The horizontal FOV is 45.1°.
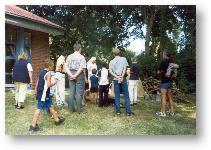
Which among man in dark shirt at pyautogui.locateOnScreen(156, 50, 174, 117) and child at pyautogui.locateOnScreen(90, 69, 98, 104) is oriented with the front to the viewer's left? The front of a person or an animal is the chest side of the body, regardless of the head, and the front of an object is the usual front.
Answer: the man in dark shirt

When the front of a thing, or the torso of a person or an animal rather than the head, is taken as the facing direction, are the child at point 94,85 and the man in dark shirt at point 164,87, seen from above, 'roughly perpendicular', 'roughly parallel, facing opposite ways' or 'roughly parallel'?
roughly perpendicular

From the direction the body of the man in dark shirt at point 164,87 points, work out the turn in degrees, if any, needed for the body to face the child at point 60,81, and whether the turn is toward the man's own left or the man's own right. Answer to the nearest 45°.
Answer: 0° — they already face them

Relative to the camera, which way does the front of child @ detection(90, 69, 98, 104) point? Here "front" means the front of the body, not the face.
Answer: away from the camera

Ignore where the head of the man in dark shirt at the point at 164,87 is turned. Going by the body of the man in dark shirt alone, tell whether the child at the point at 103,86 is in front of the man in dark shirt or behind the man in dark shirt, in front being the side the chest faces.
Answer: in front

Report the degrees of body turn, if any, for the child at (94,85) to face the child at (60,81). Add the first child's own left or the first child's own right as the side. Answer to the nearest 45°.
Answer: approximately 135° to the first child's own left

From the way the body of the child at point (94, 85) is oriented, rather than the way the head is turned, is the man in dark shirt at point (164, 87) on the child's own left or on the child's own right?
on the child's own right

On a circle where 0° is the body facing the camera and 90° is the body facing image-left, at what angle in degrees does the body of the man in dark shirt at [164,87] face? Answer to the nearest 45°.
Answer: approximately 90°

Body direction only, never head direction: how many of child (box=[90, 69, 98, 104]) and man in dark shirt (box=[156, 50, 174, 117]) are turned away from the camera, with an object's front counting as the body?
1

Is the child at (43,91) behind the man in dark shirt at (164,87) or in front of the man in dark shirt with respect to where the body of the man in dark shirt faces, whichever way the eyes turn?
in front
